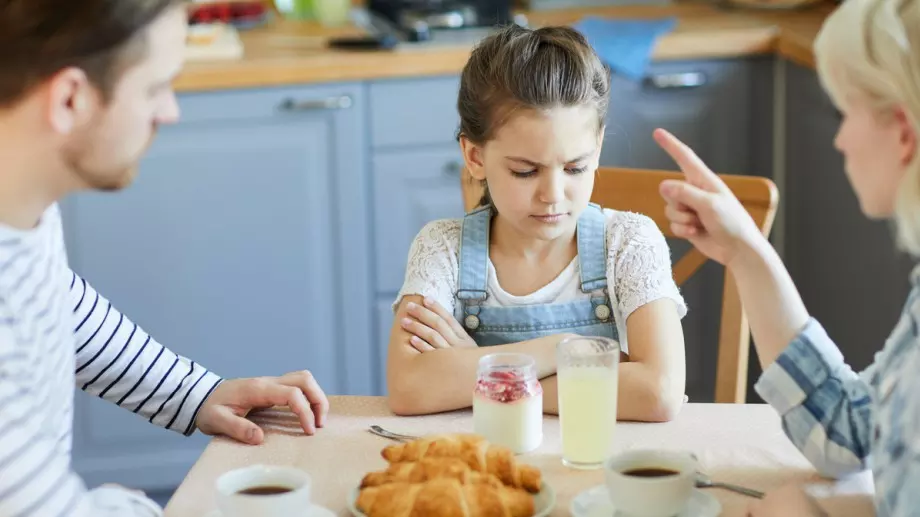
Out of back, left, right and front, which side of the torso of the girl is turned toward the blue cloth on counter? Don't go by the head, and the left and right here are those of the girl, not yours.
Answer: back

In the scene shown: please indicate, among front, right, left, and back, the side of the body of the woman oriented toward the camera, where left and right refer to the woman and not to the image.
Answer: left

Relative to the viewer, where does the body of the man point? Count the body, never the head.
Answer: to the viewer's right

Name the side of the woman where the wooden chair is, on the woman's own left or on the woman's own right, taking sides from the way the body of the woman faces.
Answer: on the woman's own right

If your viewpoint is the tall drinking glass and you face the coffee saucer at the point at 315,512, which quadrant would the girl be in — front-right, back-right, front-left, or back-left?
back-right

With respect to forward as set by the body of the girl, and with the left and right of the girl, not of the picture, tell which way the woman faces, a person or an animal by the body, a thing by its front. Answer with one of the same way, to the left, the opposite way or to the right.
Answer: to the right

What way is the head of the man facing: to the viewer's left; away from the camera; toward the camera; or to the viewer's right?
to the viewer's right

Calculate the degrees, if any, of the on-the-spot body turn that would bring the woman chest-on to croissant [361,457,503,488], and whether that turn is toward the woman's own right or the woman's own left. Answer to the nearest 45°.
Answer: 0° — they already face it

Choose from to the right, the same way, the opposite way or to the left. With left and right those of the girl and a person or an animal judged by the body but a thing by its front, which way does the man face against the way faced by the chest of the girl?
to the left

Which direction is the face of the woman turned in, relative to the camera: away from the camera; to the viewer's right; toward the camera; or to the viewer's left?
to the viewer's left
